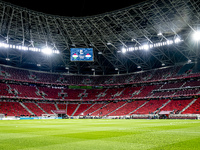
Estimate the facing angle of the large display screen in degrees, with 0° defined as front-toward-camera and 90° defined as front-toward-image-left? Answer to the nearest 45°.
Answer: approximately 0°
